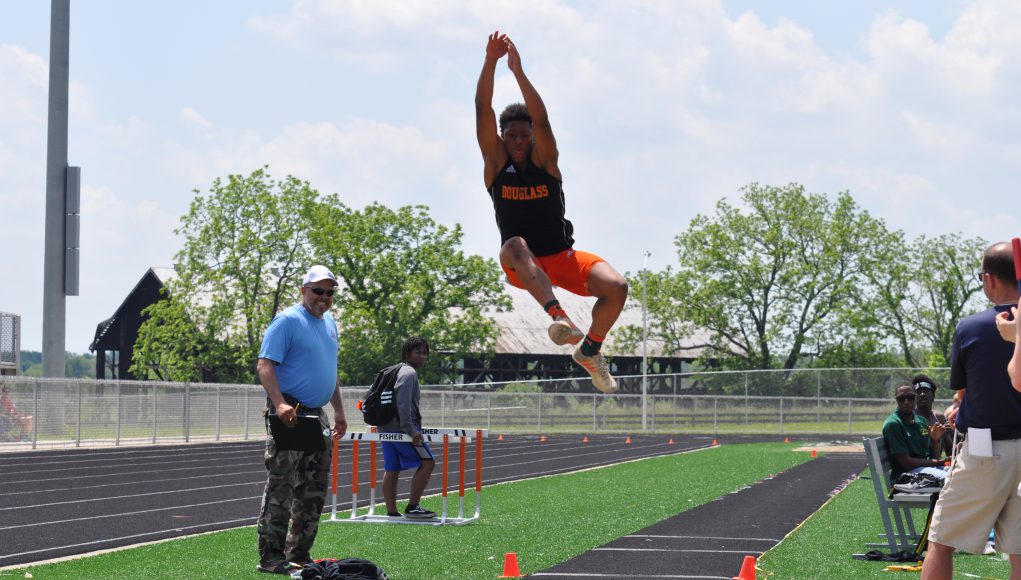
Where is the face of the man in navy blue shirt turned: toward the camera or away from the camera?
away from the camera

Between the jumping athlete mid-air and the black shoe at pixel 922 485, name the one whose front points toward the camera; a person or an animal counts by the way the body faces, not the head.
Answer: the jumping athlete mid-air

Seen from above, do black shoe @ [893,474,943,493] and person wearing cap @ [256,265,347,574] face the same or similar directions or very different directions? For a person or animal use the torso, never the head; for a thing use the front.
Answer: very different directions

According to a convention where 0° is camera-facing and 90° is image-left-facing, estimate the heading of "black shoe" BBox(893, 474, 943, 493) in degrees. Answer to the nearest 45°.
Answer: approximately 90°

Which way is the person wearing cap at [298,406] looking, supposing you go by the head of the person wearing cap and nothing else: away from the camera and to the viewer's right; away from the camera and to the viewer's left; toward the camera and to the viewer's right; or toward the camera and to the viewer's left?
toward the camera and to the viewer's right

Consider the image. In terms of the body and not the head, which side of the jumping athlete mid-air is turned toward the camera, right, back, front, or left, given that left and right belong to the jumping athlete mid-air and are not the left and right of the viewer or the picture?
front
